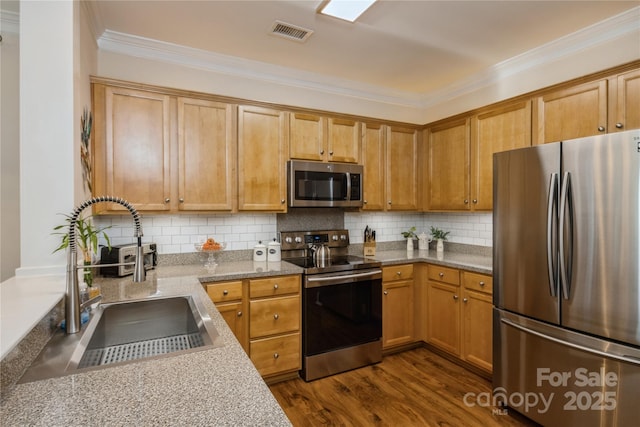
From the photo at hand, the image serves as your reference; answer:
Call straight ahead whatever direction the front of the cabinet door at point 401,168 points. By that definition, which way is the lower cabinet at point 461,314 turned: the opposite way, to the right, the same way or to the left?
to the right

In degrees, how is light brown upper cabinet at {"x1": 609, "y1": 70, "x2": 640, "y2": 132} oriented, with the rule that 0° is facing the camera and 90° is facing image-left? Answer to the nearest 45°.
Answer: approximately 45°

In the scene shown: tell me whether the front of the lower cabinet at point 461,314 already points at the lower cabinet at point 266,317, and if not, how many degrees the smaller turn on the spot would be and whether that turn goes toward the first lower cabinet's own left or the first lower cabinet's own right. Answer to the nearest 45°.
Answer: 0° — it already faces it

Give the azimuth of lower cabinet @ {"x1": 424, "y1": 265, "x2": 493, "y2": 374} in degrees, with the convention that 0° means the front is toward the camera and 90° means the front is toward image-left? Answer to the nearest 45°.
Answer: approximately 45°
